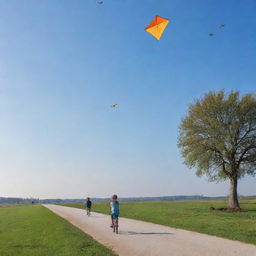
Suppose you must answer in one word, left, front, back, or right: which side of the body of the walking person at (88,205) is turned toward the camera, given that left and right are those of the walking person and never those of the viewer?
back

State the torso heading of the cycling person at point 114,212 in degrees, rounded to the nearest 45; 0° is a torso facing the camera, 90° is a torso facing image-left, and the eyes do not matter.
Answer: approximately 180°

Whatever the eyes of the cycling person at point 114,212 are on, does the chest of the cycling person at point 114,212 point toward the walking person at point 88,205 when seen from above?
yes

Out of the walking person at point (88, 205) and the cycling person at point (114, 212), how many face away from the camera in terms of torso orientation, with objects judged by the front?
2

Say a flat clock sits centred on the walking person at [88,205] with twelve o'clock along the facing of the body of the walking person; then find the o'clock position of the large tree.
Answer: The large tree is roughly at 3 o'clock from the walking person.

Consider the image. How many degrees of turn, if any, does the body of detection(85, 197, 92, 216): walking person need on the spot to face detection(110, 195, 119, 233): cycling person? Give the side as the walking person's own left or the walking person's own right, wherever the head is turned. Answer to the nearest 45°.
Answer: approximately 180°
